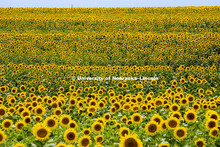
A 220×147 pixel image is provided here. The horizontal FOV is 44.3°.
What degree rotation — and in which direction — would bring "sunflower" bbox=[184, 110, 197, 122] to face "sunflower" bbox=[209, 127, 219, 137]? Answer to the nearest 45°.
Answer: approximately 45° to its left

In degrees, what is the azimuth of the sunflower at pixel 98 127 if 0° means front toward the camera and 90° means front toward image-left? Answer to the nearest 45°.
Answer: approximately 0°

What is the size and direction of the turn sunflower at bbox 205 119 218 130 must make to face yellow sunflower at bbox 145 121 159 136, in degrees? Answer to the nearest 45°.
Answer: approximately 45° to its right

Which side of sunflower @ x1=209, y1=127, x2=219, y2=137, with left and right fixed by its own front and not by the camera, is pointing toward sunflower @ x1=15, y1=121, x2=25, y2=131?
right

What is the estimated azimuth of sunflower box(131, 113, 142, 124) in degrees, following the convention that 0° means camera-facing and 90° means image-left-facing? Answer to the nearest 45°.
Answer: approximately 0°

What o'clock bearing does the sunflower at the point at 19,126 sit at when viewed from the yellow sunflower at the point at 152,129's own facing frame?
The sunflower is roughly at 3 o'clock from the yellow sunflower.

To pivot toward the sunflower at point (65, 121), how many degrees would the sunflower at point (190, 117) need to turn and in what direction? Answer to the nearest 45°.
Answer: approximately 90° to its right
